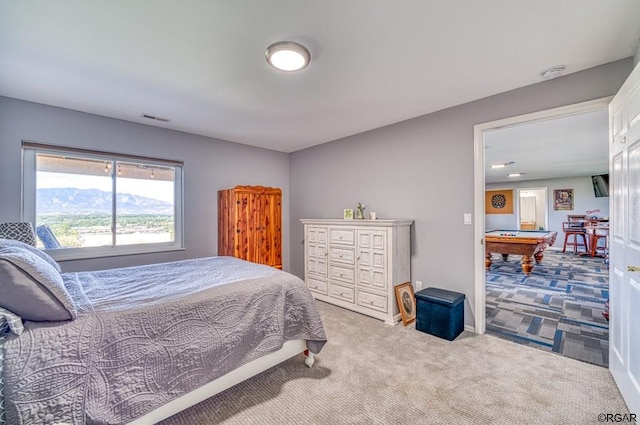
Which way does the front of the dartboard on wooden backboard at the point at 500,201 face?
toward the camera

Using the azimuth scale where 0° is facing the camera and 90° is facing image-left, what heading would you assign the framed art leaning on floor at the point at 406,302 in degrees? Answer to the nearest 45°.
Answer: approximately 315°

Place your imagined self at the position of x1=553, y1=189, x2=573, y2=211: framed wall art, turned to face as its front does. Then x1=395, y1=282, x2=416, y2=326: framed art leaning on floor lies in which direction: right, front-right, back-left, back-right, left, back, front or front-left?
front

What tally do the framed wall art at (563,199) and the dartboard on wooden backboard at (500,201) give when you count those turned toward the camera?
2

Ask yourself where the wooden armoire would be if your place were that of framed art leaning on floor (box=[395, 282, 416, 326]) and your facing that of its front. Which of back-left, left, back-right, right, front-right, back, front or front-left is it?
back-right

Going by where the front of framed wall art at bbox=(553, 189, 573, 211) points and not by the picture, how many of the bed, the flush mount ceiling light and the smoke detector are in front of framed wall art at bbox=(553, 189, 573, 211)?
3

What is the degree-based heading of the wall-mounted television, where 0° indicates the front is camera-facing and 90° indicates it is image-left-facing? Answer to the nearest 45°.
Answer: approximately 45°

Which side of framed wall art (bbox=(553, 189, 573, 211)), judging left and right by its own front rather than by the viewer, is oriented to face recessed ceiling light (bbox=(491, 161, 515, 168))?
front

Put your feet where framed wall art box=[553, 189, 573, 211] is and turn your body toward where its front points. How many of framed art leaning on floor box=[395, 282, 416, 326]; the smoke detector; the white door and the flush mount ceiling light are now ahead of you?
4

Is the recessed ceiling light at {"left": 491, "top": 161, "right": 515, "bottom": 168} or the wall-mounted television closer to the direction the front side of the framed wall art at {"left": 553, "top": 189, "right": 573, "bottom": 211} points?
the recessed ceiling light

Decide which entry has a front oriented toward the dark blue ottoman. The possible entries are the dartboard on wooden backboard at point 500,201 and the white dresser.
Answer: the dartboard on wooden backboard
